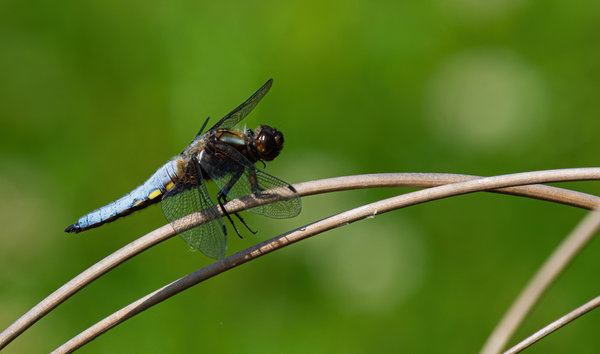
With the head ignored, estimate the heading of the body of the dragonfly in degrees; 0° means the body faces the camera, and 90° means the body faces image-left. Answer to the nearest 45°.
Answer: approximately 270°

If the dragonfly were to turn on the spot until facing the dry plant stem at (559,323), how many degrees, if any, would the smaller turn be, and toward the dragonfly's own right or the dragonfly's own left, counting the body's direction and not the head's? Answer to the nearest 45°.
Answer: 0° — it already faces it
